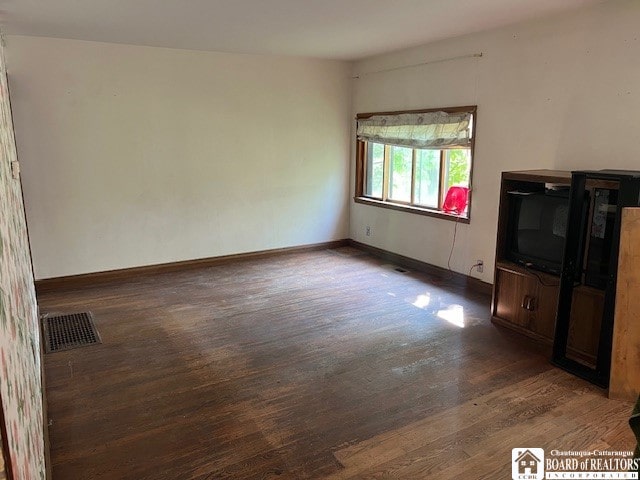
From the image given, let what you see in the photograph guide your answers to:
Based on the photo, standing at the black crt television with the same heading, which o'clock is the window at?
The window is roughly at 3 o'clock from the black crt television.

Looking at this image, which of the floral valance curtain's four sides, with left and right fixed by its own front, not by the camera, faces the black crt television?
left

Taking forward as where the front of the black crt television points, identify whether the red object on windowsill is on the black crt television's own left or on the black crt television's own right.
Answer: on the black crt television's own right

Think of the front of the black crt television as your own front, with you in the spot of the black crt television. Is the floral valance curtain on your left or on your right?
on your right

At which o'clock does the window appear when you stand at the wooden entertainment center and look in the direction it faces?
The window is roughly at 3 o'clock from the wooden entertainment center.

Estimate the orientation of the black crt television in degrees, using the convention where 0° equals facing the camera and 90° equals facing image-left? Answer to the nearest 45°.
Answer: approximately 45°

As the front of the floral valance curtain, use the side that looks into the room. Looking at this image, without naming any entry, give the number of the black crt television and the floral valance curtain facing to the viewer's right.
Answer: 0

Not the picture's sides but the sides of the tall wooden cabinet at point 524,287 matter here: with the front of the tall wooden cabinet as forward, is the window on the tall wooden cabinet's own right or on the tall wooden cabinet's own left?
on the tall wooden cabinet's own right

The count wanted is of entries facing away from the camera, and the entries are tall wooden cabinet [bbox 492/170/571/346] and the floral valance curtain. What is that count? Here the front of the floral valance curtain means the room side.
0

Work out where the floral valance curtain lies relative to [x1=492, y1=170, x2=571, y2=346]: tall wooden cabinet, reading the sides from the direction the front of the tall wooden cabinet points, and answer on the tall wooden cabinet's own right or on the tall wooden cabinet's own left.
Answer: on the tall wooden cabinet's own right

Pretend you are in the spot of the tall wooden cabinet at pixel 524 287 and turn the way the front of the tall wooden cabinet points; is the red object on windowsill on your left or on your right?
on your right
